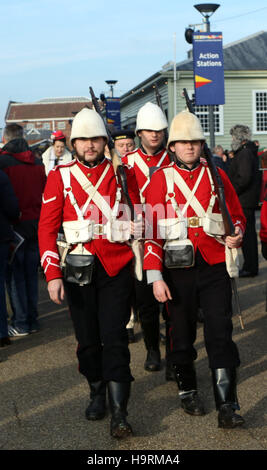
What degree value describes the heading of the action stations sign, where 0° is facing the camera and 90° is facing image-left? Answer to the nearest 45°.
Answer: approximately 0°

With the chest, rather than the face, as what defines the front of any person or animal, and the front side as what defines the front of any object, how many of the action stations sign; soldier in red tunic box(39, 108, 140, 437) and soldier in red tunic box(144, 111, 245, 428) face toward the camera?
3
